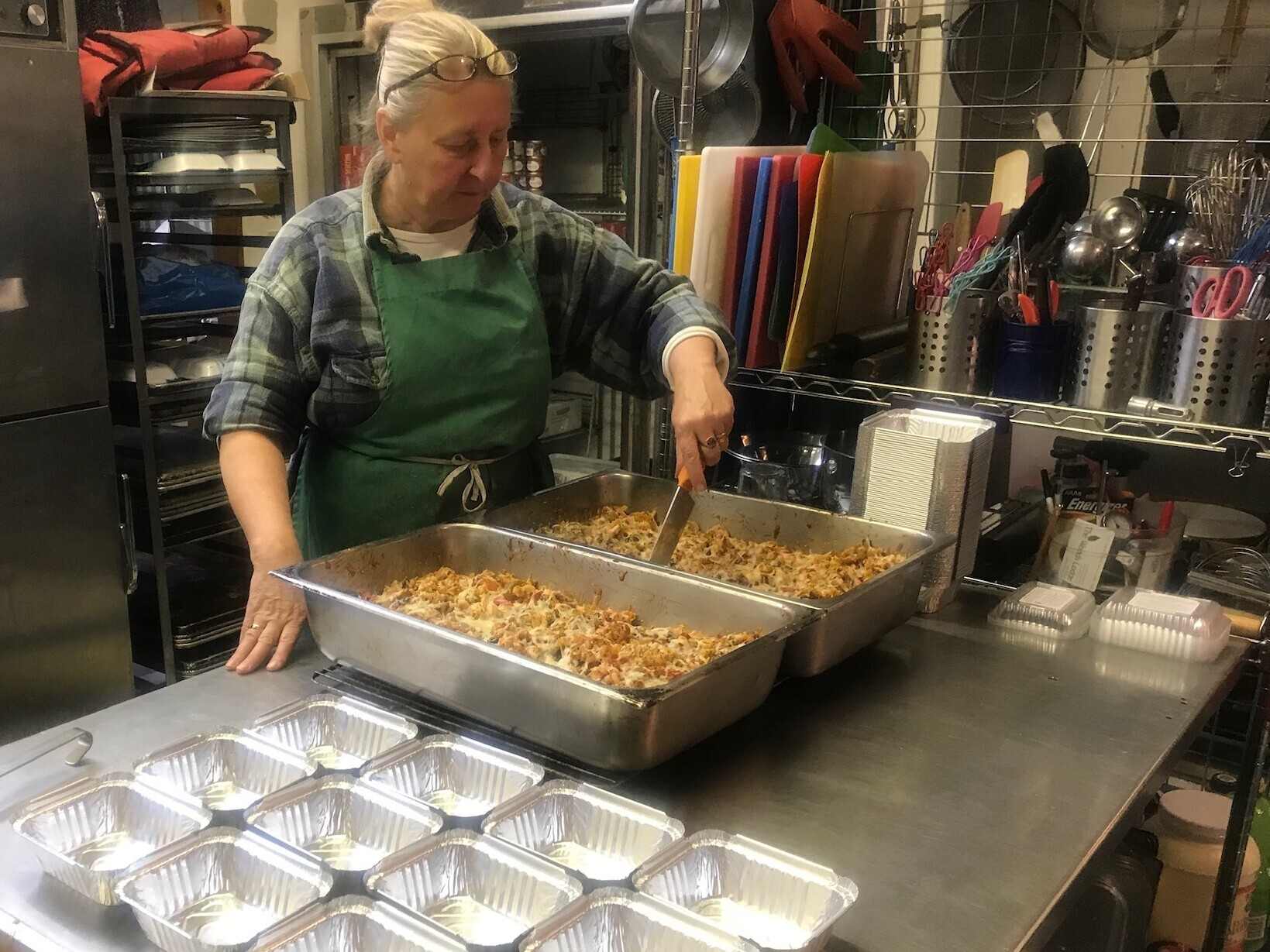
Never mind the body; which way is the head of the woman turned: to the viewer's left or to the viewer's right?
to the viewer's right

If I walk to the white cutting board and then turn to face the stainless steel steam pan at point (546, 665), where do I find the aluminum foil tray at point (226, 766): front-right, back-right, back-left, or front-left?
front-right

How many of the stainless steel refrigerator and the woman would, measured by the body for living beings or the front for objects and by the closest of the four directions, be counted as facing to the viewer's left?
0

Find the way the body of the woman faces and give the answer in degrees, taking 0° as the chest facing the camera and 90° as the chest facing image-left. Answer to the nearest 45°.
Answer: approximately 315°

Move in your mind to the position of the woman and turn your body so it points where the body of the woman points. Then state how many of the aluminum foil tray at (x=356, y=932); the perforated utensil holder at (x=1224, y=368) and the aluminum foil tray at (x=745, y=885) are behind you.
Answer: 0

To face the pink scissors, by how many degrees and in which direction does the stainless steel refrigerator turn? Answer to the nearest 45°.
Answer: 0° — it already faces it

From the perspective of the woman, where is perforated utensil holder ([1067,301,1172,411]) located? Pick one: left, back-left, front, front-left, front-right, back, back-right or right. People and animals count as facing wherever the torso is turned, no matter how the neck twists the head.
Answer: front-left

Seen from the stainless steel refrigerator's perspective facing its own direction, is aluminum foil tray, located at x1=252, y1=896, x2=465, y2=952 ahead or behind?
ahead

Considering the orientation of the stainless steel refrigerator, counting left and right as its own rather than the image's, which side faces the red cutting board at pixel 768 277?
front

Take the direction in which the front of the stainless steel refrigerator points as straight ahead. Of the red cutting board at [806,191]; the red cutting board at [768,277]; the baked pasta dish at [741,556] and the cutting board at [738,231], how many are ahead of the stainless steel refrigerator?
4

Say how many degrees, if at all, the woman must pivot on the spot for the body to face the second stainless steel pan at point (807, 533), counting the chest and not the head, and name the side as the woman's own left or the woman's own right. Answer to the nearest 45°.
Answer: approximately 45° to the woman's own left

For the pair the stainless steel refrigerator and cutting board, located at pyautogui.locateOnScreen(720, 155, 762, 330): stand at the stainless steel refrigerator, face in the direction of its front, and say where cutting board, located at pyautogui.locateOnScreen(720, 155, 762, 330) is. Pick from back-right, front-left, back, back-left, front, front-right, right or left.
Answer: front

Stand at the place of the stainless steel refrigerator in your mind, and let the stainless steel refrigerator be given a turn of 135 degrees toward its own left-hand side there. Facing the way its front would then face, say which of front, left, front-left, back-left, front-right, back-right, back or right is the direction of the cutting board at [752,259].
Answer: back-right

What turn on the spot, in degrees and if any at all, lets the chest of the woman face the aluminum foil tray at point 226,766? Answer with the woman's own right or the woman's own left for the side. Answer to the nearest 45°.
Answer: approximately 45° to the woman's own right

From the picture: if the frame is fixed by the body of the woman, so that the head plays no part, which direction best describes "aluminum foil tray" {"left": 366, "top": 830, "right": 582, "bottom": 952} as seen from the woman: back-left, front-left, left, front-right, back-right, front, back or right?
front-right

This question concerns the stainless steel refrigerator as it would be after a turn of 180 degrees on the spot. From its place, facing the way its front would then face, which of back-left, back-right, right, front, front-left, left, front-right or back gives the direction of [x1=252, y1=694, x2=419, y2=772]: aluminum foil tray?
back-left

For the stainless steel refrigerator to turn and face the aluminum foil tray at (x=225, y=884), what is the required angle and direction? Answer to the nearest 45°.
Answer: approximately 45° to its right
